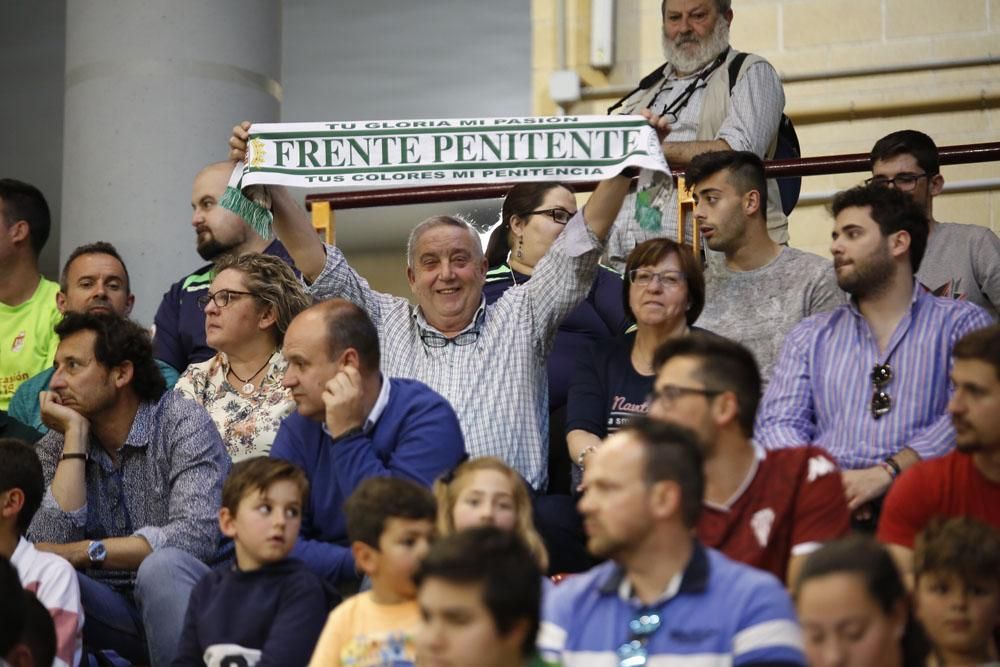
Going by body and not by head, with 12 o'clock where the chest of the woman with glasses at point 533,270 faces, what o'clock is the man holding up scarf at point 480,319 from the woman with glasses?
The man holding up scarf is roughly at 2 o'clock from the woman with glasses.

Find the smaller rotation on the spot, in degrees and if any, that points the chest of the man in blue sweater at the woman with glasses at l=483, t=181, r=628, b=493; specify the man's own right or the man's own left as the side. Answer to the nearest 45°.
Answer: approximately 180°

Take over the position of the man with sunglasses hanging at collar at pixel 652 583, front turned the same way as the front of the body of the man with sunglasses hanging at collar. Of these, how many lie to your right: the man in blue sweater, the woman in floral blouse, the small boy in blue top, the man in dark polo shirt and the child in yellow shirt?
5

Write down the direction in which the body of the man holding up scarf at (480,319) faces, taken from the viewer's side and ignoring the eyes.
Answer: toward the camera

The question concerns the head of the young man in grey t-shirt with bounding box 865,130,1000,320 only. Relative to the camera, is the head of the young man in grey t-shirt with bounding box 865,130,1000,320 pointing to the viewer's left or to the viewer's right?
to the viewer's left

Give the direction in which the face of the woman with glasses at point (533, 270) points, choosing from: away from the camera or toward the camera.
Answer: toward the camera

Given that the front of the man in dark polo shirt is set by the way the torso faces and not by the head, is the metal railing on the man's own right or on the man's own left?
on the man's own left

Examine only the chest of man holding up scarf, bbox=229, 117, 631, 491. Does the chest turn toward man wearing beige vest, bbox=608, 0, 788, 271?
no

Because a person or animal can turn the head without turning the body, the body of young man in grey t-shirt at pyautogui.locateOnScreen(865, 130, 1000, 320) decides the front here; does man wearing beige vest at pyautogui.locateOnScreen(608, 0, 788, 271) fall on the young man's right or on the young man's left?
on the young man's right

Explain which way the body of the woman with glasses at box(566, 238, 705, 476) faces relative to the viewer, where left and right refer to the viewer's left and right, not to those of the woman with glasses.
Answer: facing the viewer

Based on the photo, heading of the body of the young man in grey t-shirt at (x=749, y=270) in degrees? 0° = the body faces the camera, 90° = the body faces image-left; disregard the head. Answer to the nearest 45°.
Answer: approximately 45°

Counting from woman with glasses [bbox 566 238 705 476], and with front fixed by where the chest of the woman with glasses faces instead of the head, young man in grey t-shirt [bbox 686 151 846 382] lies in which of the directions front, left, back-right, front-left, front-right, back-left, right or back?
back-left

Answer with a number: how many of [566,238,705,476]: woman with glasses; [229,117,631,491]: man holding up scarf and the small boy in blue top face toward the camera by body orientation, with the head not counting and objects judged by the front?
3

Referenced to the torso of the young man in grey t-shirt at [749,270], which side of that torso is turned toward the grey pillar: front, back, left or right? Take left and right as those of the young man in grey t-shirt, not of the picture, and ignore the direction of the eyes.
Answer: right

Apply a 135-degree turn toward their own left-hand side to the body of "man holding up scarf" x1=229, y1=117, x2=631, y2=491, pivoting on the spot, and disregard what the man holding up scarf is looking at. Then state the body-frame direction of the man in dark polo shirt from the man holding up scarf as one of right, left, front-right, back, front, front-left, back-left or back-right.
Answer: left

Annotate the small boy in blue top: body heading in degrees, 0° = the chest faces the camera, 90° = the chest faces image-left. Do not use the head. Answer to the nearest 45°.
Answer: approximately 0°
